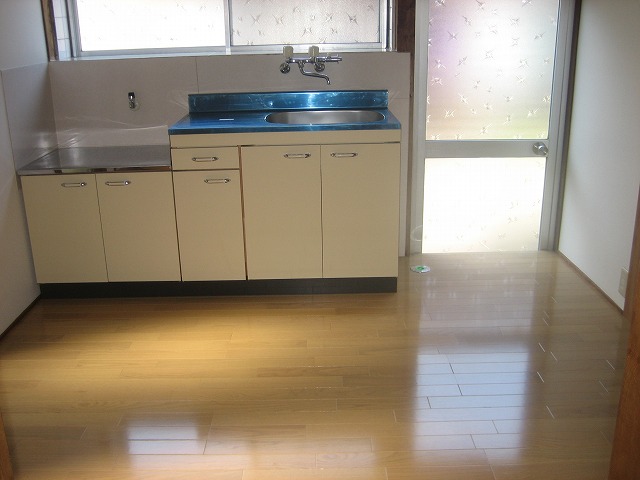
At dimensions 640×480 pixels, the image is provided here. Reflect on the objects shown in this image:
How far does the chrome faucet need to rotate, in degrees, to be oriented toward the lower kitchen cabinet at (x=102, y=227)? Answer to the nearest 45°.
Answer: approximately 90° to its right

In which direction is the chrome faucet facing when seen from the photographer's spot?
facing the viewer

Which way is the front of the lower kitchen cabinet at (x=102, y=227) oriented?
toward the camera

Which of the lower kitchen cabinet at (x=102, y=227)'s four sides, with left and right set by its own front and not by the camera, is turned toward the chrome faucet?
left

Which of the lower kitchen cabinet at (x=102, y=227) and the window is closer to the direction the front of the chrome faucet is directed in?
the lower kitchen cabinet

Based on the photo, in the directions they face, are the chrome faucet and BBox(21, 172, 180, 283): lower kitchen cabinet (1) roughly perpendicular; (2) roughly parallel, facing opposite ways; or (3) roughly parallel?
roughly parallel

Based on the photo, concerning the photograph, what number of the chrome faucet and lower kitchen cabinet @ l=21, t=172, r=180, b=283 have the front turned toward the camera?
2
